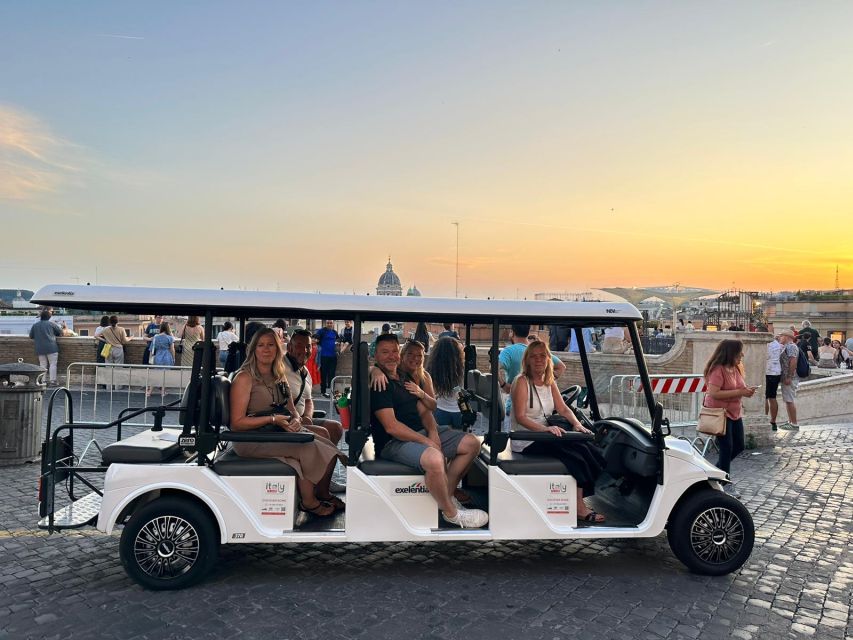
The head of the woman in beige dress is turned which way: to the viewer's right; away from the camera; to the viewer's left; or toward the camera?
toward the camera

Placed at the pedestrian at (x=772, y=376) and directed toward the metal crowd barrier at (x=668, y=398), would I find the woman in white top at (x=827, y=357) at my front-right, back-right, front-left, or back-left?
back-right

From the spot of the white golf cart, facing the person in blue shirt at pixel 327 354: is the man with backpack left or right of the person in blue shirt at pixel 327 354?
right

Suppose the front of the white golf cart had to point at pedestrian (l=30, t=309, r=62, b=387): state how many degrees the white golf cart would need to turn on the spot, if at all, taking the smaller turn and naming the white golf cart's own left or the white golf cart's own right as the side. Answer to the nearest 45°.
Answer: approximately 135° to the white golf cart's own left

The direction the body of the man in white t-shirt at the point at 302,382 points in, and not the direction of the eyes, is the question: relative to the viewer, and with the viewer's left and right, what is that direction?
facing the viewer and to the right of the viewer

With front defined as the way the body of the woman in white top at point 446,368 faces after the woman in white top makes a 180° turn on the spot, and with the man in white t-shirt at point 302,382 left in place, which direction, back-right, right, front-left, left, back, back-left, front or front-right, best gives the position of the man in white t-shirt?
right

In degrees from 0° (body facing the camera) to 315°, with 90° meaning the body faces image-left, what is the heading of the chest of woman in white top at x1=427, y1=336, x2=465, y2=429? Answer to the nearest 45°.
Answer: approximately 180°

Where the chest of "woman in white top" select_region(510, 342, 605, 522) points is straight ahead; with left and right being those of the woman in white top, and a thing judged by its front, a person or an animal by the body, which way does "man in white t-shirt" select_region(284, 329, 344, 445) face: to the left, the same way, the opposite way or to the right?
the same way

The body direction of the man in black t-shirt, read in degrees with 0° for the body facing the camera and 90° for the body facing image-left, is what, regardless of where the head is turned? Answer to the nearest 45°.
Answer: approximately 315°

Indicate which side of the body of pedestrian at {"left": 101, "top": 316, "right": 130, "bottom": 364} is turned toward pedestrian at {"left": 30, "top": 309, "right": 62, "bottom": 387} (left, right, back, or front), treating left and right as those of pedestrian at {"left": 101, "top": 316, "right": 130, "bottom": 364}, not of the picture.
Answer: left

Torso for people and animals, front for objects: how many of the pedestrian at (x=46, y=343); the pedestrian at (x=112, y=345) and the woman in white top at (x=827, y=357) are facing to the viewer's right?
0

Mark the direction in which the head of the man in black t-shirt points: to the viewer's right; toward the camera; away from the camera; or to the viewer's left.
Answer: toward the camera
